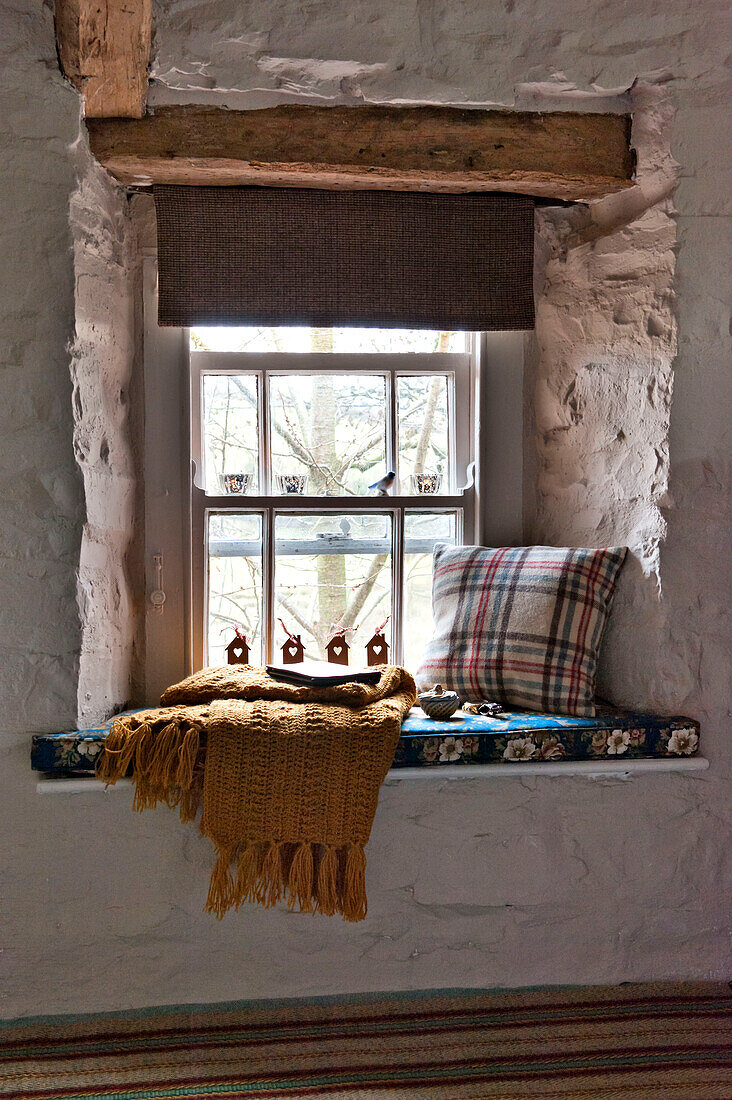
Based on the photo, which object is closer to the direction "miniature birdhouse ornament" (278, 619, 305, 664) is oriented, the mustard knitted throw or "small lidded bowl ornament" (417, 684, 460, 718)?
the mustard knitted throw

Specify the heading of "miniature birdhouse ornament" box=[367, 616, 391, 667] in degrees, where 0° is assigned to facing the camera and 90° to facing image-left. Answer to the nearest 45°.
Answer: approximately 0°

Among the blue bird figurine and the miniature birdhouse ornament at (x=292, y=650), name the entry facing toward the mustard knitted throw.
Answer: the miniature birdhouse ornament

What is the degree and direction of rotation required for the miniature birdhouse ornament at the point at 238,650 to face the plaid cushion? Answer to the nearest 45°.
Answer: approximately 45° to its left
